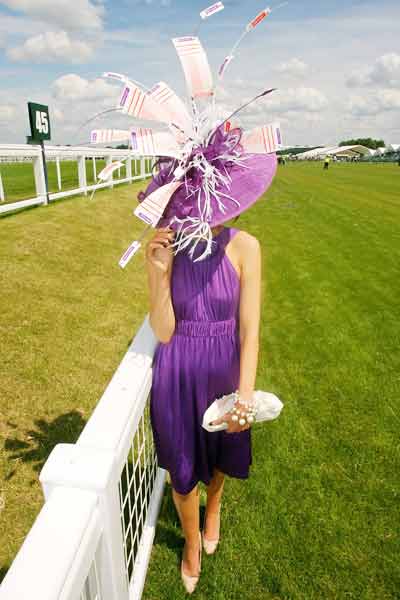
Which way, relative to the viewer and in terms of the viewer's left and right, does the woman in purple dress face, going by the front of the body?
facing the viewer

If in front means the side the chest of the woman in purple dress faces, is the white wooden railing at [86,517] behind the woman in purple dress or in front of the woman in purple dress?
in front

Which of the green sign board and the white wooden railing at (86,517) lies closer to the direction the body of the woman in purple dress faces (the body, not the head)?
the white wooden railing

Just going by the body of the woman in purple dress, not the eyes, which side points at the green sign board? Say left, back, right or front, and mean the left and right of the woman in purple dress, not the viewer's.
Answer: back
